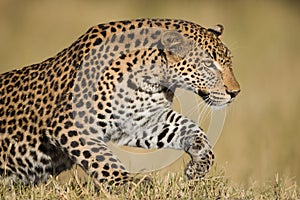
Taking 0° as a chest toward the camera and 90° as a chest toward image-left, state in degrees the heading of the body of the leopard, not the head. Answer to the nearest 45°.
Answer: approximately 270°
